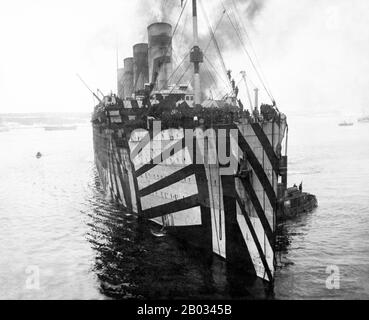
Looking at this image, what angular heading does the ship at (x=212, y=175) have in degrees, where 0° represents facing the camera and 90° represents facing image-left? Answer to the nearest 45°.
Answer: approximately 315°

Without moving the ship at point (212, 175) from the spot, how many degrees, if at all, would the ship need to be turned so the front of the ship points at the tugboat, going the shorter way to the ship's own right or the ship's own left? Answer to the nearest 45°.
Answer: approximately 90° to the ship's own left
